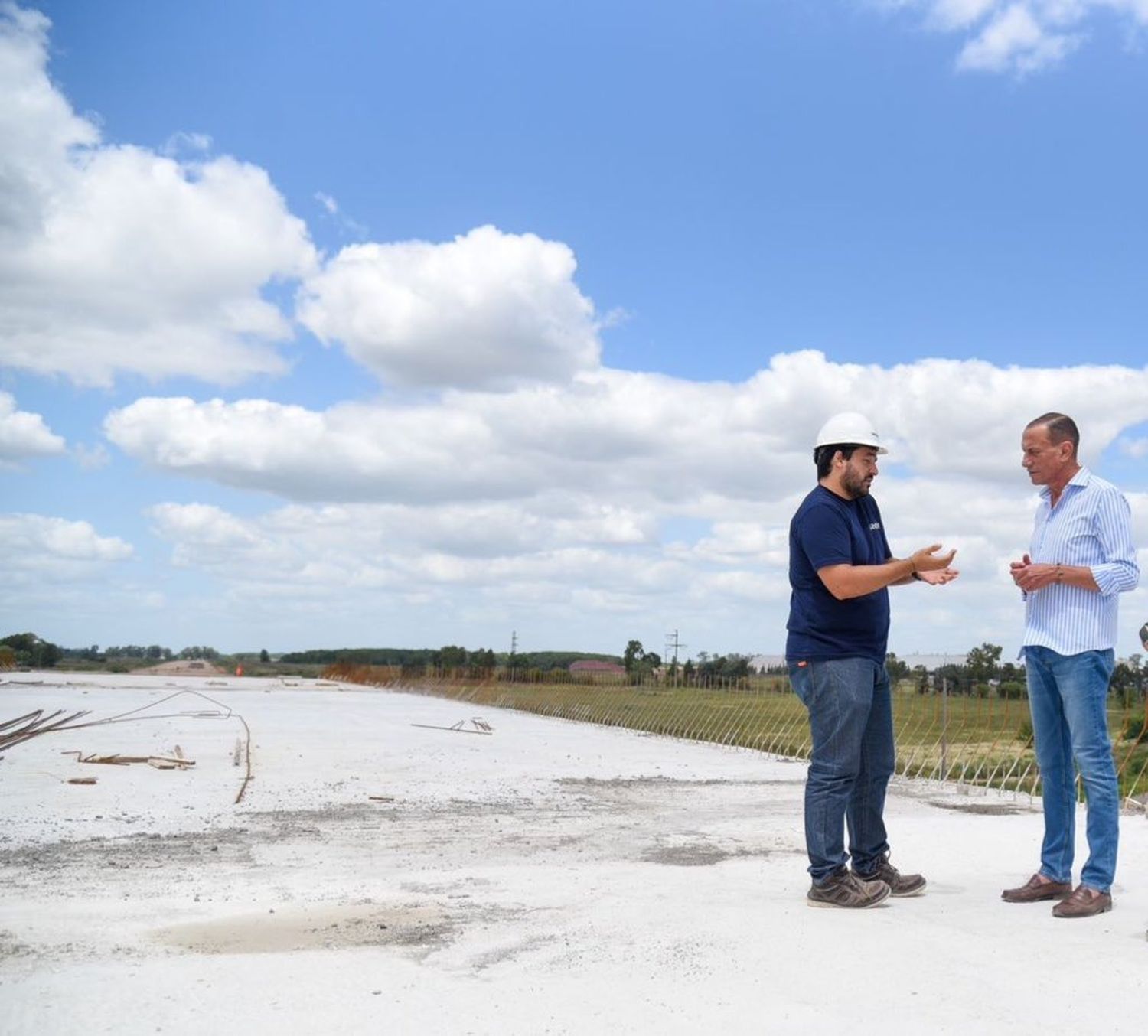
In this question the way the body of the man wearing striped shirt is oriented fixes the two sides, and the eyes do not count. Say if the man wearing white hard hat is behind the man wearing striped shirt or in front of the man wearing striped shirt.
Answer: in front

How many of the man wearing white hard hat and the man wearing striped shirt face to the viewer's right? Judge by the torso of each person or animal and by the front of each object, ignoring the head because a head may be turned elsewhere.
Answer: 1

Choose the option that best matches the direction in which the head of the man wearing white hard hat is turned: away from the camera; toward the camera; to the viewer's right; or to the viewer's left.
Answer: to the viewer's right

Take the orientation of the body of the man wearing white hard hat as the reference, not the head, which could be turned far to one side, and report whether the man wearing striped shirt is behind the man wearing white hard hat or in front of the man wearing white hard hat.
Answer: in front

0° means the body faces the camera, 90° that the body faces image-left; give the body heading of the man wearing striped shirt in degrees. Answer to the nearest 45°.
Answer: approximately 45°

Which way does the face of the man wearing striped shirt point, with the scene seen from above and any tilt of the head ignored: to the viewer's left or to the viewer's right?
to the viewer's left

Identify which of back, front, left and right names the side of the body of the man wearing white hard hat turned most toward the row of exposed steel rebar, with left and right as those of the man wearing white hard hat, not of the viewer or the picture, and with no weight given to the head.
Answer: left

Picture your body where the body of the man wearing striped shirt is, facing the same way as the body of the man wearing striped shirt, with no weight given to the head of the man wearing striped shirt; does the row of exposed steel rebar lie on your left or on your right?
on your right

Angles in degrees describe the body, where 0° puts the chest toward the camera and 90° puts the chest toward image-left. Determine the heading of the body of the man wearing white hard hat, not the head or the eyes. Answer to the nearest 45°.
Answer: approximately 270°

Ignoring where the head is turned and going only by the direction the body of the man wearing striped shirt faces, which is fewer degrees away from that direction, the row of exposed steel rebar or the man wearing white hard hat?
the man wearing white hard hat
